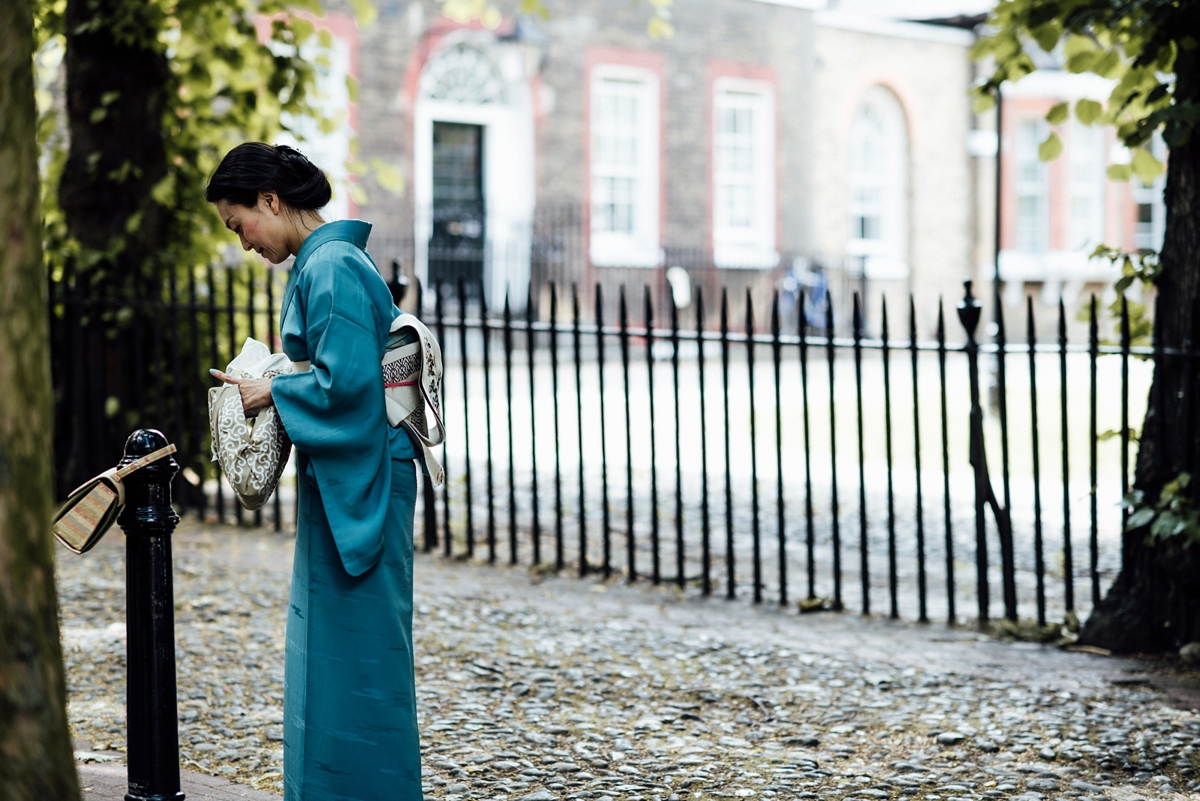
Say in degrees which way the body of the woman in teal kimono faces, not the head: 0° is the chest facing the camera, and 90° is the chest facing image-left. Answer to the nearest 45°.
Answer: approximately 90°

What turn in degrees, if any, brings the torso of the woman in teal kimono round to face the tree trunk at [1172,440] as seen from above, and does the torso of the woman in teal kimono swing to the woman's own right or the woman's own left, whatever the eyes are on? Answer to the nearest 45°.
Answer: approximately 135° to the woman's own right

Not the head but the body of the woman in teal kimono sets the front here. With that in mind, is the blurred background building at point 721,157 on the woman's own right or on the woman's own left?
on the woman's own right

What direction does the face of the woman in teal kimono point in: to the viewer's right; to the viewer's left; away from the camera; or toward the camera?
to the viewer's left

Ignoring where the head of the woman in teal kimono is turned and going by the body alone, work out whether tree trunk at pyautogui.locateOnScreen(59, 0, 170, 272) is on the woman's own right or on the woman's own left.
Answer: on the woman's own right

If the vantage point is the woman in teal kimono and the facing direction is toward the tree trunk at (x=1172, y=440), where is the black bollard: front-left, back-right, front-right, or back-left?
back-left
